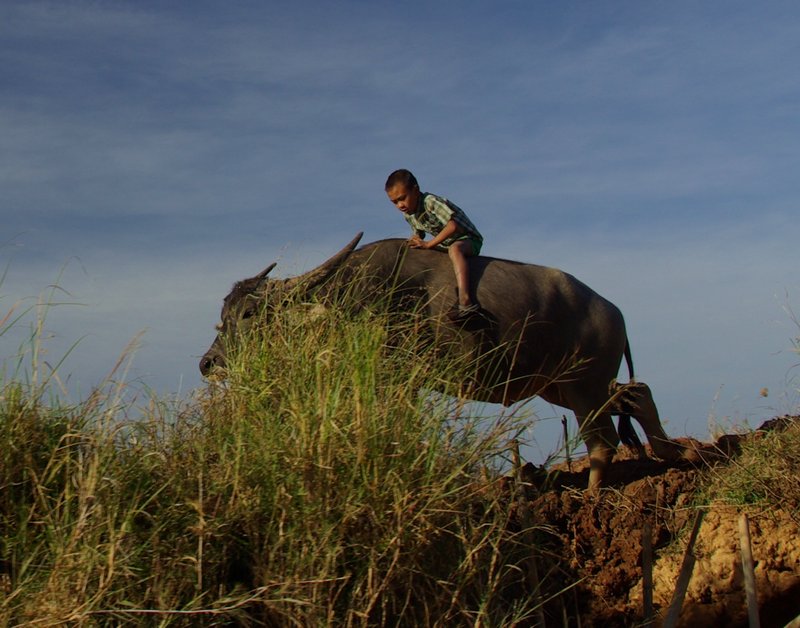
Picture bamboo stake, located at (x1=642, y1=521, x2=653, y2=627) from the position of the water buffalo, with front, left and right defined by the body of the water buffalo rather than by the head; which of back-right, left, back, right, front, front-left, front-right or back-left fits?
left

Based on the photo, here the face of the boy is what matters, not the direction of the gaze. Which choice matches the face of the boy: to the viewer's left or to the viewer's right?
to the viewer's left

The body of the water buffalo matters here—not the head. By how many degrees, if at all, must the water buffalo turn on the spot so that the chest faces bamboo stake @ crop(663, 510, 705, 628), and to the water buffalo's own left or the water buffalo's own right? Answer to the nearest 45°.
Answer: approximately 90° to the water buffalo's own left

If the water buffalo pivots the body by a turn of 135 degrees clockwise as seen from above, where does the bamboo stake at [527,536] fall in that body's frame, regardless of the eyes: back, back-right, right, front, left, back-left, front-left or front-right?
back-right

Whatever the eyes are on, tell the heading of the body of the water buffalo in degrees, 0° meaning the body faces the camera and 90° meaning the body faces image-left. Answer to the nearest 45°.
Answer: approximately 90°
